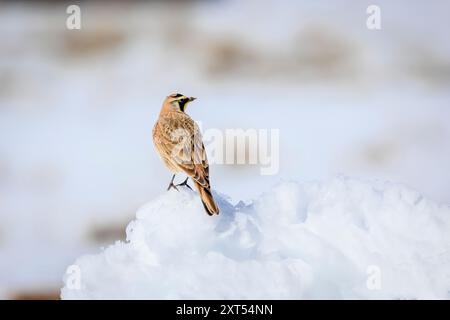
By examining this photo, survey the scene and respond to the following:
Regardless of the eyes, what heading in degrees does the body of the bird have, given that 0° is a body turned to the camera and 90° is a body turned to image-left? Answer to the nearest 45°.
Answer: approximately 135°
